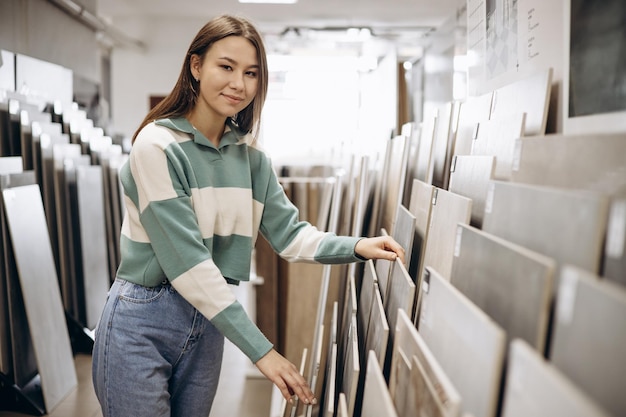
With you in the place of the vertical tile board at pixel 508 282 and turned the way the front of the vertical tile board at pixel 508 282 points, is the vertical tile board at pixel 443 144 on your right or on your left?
on your right

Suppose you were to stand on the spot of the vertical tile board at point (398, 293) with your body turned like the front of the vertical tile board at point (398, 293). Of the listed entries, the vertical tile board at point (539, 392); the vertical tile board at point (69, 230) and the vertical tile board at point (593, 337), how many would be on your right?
1

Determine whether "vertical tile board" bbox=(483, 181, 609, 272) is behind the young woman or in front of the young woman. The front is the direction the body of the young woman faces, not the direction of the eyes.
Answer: in front

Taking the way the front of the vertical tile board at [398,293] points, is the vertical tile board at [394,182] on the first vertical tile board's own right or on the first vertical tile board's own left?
on the first vertical tile board's own right

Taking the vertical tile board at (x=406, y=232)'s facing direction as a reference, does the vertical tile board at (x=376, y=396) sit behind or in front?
in front
